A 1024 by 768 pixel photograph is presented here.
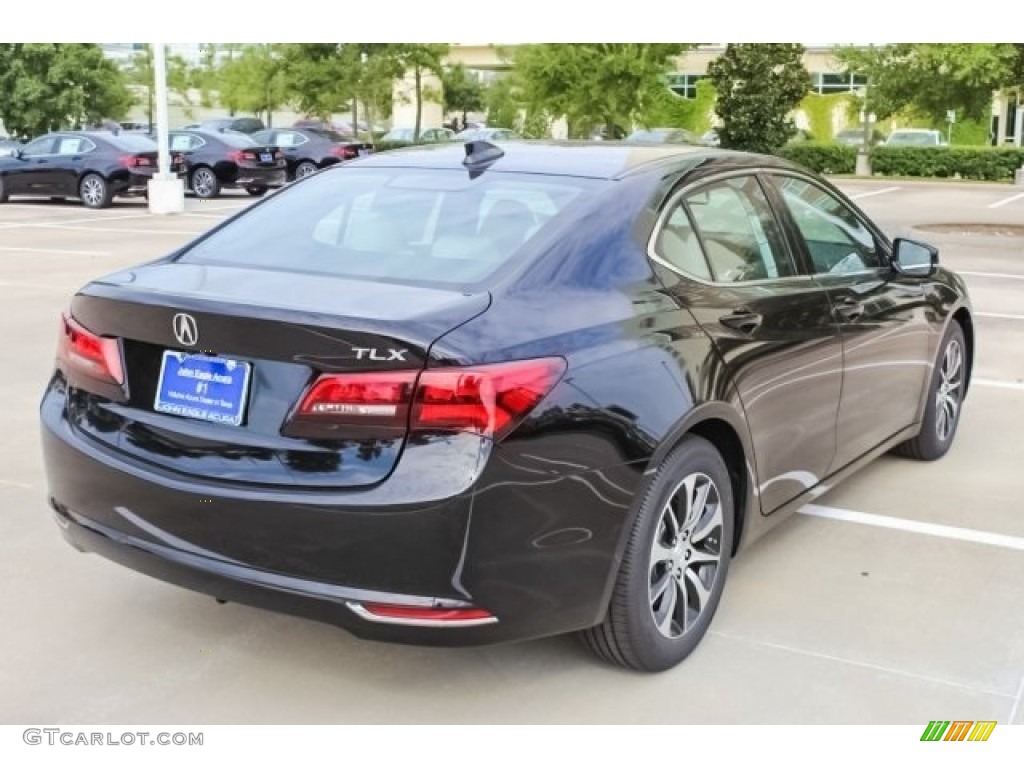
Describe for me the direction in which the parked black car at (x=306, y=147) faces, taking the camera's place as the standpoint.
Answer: facing away from the viewer and to the left of the viewer

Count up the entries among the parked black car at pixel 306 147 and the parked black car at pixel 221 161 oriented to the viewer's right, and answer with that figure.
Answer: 0

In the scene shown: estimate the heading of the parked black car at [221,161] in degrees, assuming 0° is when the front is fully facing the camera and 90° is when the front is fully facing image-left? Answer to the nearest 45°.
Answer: approximately 135°

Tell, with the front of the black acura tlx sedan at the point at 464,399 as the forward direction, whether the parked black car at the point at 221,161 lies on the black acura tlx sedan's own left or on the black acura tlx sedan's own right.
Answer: on the black acura tlx sedan's own left

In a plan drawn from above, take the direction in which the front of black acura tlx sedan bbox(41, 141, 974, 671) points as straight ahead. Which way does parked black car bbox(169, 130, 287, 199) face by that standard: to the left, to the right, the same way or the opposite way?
to the left

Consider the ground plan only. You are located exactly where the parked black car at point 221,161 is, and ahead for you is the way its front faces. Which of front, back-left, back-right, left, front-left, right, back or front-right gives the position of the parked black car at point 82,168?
left

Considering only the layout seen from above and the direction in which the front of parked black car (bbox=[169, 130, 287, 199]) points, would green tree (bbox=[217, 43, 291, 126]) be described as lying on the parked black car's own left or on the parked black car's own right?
on the parked black car's own right

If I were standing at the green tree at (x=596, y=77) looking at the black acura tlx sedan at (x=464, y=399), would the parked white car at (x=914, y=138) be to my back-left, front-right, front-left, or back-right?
back-left

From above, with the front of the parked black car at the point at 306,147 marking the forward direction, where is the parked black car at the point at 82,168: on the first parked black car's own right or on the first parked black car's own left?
on the first parked black car's own left

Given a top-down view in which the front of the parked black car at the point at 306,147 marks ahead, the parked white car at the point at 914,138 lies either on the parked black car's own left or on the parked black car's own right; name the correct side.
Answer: on the parked black car's own right

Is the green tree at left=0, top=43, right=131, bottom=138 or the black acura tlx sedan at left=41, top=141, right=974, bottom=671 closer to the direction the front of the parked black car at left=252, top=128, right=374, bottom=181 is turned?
the green tree

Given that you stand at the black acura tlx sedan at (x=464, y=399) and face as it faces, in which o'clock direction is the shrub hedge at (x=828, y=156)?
The shrub hedge is roughly at 11 o'clock from the black acura tlx sedan.

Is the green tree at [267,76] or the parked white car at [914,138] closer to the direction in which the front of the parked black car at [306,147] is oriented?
the green tree

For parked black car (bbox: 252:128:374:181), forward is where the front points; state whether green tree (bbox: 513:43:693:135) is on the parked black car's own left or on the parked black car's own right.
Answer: on the parked black car's own right
